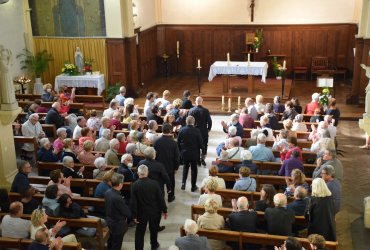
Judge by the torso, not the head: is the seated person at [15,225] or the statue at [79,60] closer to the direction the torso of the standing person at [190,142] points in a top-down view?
the statue

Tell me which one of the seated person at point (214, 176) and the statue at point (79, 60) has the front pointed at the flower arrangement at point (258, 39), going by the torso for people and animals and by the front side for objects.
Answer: the seated person

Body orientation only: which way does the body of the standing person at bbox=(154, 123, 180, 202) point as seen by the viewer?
away from the camera

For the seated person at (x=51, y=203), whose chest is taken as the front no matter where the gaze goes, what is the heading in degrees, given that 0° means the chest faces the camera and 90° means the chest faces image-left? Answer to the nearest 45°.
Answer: approximately 225°

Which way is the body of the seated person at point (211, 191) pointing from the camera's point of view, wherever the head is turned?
away from the camera

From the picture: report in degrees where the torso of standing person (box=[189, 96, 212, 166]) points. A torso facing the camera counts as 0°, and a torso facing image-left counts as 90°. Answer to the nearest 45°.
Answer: approximately 180°

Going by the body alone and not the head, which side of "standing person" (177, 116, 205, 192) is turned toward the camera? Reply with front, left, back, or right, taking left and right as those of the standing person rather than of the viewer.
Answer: back

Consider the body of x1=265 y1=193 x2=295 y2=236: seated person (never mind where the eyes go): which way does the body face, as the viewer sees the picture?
away from the camera

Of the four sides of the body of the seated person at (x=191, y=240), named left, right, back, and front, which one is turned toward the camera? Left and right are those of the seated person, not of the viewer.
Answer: back

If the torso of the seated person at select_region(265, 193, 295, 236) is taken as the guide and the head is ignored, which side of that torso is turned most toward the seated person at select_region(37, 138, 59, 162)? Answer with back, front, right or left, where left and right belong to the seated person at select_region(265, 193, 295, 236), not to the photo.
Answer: left

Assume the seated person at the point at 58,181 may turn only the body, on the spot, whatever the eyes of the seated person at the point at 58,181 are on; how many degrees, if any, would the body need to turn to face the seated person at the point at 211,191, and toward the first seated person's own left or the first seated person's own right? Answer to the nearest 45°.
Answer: approximately 90° to the first seated person's own right

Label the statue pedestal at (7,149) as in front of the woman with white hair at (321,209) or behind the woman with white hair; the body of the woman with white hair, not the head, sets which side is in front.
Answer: in front

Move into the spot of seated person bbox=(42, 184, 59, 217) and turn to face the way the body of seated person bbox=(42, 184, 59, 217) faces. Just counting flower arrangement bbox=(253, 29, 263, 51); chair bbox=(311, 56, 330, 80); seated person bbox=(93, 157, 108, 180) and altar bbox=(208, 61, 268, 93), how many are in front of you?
4

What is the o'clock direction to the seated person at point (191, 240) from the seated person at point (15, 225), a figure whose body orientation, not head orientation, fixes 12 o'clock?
the seated person at point (191, 240) is roughly at 3 o'clock from the seated person at point (15, 225).

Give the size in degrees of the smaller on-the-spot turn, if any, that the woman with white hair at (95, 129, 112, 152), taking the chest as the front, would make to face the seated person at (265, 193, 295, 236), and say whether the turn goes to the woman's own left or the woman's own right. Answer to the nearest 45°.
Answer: approximately 90° to the woman's own right

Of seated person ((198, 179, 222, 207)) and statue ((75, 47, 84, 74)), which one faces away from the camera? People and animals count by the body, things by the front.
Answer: the seated person

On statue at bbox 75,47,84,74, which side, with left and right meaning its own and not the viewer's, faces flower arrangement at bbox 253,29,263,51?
left
